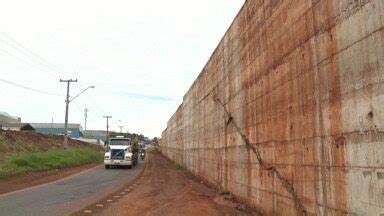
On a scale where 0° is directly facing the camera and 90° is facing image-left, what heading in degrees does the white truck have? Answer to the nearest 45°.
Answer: approximately 0°
